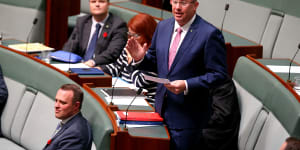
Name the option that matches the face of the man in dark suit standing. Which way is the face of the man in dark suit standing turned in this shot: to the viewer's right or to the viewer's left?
to the viewer's left

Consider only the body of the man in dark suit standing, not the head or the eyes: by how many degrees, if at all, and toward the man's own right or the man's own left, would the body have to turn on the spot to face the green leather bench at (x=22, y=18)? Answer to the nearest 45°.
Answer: approximately 90° to the man's own right

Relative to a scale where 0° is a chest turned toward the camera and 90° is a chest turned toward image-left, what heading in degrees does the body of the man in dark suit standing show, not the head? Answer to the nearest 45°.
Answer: approximately 45°

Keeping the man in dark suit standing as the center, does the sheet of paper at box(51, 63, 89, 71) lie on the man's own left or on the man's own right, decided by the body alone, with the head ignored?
on the man's own right

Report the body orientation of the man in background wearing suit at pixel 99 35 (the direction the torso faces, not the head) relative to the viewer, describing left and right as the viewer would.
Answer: facing the viewer and to the left of the viewer

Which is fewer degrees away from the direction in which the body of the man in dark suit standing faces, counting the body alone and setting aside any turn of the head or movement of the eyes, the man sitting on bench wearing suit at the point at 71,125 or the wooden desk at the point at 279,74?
the man sitting on bench wearing suit

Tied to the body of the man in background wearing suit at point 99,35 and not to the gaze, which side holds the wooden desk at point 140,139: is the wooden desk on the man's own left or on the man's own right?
on the man's own left

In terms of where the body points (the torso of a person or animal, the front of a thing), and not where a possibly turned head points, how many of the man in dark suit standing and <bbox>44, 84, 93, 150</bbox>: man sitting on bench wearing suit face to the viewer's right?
0

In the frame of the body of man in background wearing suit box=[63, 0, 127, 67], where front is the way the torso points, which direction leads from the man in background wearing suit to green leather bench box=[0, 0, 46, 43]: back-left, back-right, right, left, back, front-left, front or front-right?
right

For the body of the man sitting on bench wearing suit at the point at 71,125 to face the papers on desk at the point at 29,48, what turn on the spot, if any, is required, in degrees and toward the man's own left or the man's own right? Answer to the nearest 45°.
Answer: approximately 90° to the man's own right
